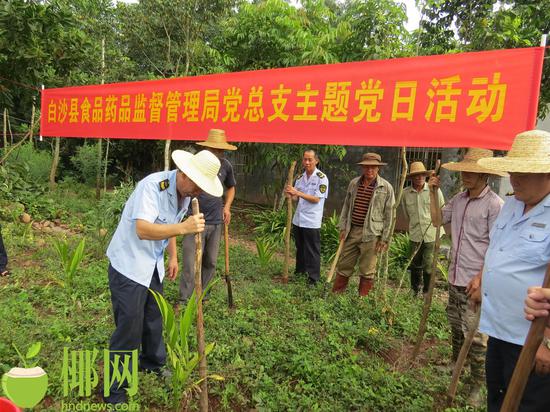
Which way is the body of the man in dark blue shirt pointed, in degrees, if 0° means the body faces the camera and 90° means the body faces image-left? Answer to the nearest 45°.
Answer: approximately 45°

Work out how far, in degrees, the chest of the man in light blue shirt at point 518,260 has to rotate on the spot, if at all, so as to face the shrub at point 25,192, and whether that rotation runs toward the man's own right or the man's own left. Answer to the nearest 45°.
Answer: approximately 45° to the man's own right

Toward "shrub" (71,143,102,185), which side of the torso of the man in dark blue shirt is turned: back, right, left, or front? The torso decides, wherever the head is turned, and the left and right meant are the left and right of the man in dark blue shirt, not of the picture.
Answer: back

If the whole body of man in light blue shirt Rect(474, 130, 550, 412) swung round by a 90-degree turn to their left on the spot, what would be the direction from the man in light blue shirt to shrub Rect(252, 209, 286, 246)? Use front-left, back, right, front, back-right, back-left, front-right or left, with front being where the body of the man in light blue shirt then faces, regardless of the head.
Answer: back

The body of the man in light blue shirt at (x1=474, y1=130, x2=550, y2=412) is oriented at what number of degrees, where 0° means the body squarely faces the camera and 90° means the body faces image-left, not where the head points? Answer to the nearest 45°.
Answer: approximately 45°

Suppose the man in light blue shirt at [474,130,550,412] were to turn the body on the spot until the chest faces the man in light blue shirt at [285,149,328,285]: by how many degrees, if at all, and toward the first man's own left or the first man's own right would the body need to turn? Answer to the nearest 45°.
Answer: approximately 90° to the first man's own right

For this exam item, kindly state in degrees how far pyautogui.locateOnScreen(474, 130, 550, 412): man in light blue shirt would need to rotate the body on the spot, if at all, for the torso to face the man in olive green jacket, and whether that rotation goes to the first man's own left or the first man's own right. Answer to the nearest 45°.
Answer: approximately 90° to the first man's own right

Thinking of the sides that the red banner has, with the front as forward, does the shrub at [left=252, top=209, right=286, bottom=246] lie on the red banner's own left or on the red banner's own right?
on the red banner's own right

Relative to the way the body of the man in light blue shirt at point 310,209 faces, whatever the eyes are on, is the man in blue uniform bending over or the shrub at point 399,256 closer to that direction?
the man in blue uniform bending over

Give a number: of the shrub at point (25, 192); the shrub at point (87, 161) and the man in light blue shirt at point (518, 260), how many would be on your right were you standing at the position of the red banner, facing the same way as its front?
2

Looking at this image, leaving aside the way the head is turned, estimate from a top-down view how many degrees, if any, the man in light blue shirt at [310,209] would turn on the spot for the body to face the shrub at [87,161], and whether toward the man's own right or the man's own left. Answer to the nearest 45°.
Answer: approximately 90° to the man's own right

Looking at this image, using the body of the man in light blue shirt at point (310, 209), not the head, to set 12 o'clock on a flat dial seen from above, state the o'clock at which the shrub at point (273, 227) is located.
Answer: The shrub is roughly at 4 o'clock from the man in light blue shirt.

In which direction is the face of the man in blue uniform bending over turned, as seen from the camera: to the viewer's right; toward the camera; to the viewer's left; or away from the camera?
to the viewer's right
